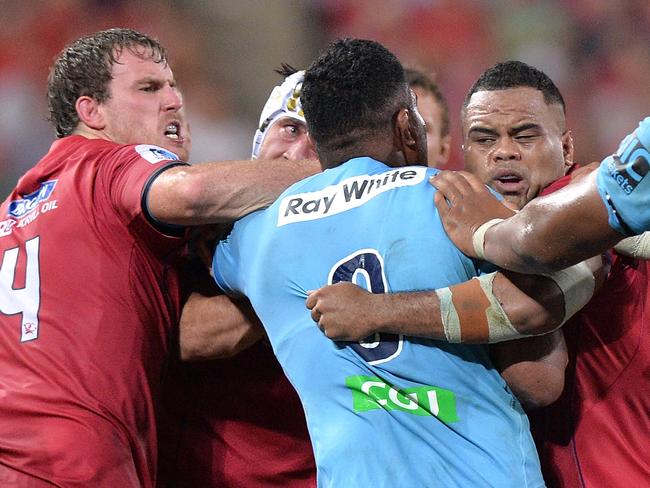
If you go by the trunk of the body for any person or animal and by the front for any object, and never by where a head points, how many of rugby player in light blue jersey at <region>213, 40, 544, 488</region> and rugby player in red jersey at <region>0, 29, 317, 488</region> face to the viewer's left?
0

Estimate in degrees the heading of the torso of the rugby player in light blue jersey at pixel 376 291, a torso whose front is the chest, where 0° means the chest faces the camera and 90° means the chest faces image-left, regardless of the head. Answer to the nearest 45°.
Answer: approximately 180°

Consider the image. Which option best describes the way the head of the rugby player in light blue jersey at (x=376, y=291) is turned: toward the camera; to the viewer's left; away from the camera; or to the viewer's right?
away from the camera

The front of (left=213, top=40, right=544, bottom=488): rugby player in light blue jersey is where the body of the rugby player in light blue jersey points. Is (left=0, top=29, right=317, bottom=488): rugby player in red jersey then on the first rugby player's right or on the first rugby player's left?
on the first rugby player's left
